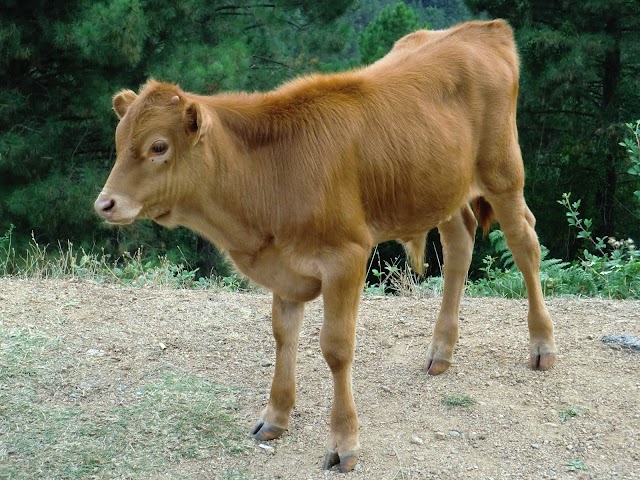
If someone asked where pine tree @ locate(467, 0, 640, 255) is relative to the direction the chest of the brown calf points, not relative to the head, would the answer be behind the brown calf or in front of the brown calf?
behind

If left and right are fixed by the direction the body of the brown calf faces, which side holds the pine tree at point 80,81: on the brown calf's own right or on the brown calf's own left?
on the brown calf's own right

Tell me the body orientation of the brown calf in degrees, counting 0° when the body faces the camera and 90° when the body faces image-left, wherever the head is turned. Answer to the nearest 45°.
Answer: approximately 45°

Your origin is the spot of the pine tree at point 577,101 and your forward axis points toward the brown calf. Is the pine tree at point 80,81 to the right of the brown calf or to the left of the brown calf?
right

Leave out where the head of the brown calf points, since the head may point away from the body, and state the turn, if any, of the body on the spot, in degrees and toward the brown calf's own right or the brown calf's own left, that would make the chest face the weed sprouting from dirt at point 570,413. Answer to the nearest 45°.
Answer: approximately 135° to the brown calf's own left
